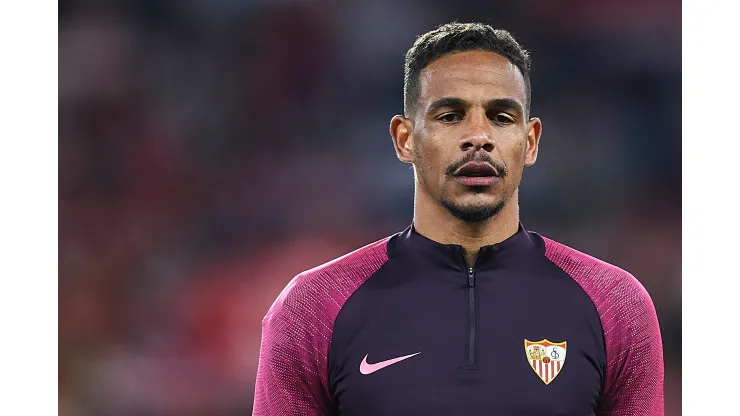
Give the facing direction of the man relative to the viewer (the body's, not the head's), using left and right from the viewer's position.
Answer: facing the viewer

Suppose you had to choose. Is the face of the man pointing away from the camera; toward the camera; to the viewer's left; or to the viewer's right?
toward the camera
